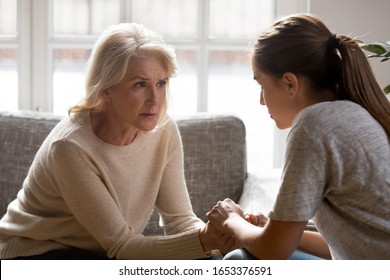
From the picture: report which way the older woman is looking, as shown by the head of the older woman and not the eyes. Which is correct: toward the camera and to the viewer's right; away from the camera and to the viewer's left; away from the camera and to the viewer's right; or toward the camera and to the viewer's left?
toward the camera and to the viewer's right

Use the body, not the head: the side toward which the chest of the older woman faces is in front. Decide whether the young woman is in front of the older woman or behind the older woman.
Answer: in front

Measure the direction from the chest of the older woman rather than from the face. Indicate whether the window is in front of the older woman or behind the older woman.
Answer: behind

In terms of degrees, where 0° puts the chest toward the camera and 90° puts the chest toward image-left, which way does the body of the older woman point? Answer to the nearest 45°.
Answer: approximately 315°

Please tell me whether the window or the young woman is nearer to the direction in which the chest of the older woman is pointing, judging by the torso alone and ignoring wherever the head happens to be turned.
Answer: the young woman
